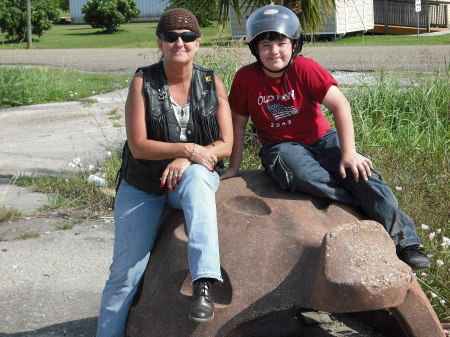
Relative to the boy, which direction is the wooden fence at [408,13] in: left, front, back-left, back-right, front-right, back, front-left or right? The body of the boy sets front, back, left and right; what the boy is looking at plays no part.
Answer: back

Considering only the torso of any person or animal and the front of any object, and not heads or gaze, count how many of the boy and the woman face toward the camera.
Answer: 2

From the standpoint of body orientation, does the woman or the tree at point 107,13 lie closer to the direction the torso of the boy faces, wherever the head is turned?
the woman

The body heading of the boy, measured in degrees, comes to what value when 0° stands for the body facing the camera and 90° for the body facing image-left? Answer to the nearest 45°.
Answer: approximately 0°

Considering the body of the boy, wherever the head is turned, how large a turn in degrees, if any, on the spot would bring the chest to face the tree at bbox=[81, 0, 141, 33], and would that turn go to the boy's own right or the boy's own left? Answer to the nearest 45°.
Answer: approximately 180°

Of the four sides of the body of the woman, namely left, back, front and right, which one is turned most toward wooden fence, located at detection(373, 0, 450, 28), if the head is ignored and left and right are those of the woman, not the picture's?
back

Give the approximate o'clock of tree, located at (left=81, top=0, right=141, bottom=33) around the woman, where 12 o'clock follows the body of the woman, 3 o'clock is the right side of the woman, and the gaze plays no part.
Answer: The tree is roughly at 6 o'clock from the woman.

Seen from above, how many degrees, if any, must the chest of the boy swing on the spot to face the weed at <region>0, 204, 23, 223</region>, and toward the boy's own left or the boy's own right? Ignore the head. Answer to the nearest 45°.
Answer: approximately 135° to the boy's own right

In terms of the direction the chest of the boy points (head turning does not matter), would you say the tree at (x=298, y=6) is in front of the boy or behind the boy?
behind
